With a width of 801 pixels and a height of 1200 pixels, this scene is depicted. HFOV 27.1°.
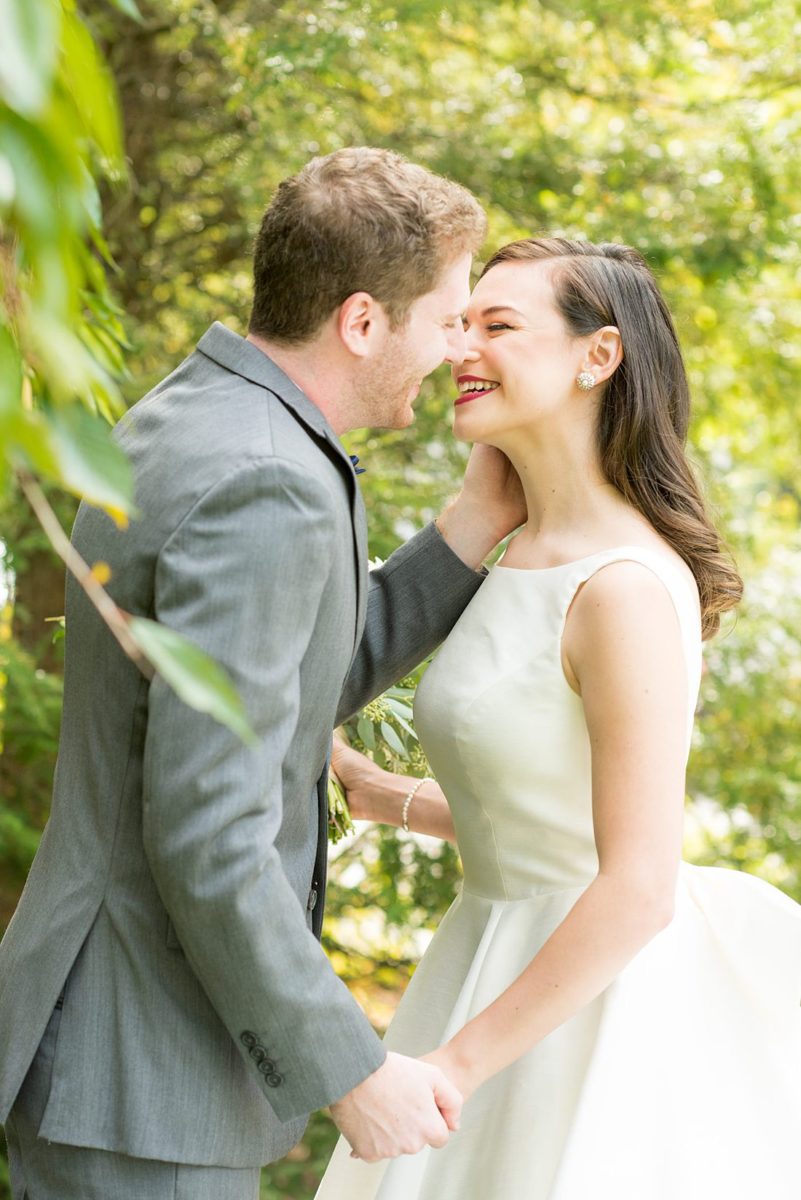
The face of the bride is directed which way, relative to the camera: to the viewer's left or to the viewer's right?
to the viewer's left

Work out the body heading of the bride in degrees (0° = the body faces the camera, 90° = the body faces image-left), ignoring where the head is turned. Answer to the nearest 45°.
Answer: approximately 90°

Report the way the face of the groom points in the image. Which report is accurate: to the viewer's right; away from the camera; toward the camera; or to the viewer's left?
to the viewer's right
